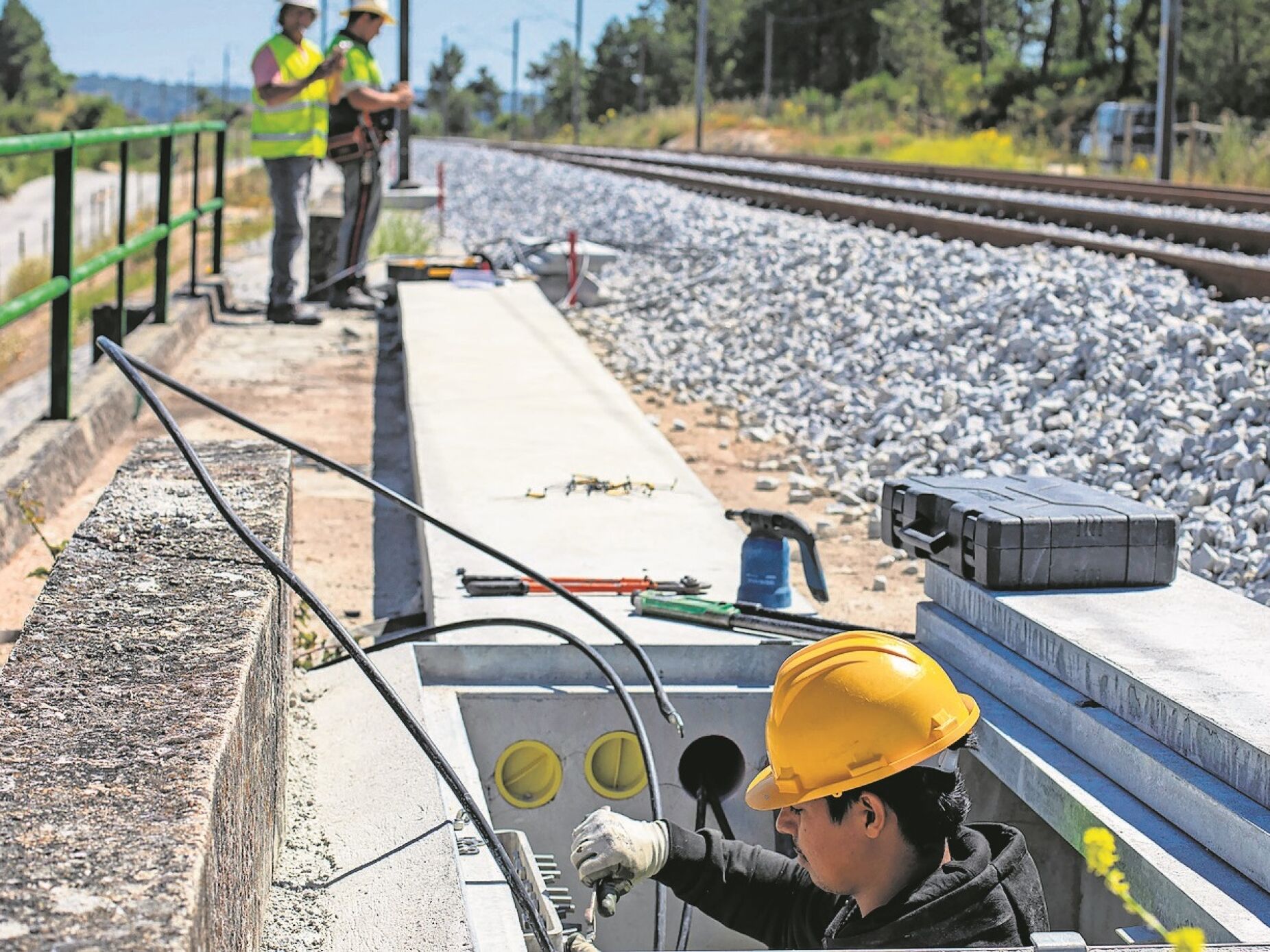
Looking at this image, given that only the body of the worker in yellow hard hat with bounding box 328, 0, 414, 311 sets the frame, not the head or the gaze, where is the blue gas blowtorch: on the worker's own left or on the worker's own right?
on the worker's own right

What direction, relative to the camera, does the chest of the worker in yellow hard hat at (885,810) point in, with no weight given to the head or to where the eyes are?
to the viewer's left

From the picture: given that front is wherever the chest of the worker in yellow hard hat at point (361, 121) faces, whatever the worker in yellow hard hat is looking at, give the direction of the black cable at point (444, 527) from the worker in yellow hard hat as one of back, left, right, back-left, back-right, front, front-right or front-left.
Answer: right

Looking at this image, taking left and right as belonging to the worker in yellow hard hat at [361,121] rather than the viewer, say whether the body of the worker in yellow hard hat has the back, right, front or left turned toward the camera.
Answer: right

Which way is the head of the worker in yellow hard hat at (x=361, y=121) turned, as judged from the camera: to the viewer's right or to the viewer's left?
to the viewer's right

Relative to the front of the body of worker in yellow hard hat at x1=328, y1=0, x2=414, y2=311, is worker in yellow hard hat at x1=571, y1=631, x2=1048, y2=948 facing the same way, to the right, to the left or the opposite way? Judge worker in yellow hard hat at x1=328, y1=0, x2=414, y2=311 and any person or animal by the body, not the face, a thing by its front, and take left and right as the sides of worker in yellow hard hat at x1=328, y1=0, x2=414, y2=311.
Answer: the opposite way

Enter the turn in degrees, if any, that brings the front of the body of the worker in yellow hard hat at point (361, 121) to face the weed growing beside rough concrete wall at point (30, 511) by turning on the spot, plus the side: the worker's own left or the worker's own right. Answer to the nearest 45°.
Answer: approximately 90° to the worker's own right

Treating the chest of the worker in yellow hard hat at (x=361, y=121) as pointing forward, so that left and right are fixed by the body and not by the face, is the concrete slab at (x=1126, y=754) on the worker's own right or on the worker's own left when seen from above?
on the worker's own right

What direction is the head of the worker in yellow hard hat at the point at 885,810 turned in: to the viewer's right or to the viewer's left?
to the viewer's left

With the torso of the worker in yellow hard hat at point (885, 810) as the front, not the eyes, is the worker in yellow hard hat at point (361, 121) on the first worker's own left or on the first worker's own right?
on the first worker's own right
